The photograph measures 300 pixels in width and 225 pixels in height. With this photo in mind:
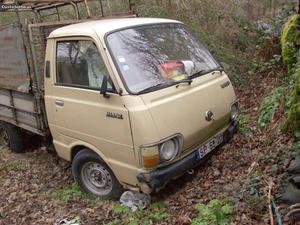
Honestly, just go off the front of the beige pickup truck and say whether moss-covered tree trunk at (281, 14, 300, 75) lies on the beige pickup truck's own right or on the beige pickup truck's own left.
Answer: on the beige pickup truck's own left

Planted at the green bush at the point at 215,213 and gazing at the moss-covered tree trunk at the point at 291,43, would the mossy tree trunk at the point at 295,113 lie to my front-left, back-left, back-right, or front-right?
front-right

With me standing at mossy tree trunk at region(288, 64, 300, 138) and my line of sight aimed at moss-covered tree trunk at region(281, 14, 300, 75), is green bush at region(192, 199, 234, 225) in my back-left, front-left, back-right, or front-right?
back-left

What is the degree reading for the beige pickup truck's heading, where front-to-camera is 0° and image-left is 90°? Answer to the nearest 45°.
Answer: approximately 315°

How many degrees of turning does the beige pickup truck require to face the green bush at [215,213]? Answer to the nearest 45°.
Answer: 0° — it already faces it

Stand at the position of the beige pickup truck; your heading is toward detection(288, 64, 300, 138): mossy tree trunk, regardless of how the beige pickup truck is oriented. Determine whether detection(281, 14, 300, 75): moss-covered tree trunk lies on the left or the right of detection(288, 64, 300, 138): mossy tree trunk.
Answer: left

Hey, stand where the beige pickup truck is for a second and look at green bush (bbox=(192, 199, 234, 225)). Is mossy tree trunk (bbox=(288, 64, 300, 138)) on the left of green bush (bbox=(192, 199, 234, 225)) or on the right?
left

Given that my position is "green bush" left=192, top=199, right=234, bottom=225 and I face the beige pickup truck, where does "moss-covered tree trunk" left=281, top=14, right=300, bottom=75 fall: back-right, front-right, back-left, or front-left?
front-right

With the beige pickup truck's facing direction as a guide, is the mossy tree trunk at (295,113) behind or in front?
in front
